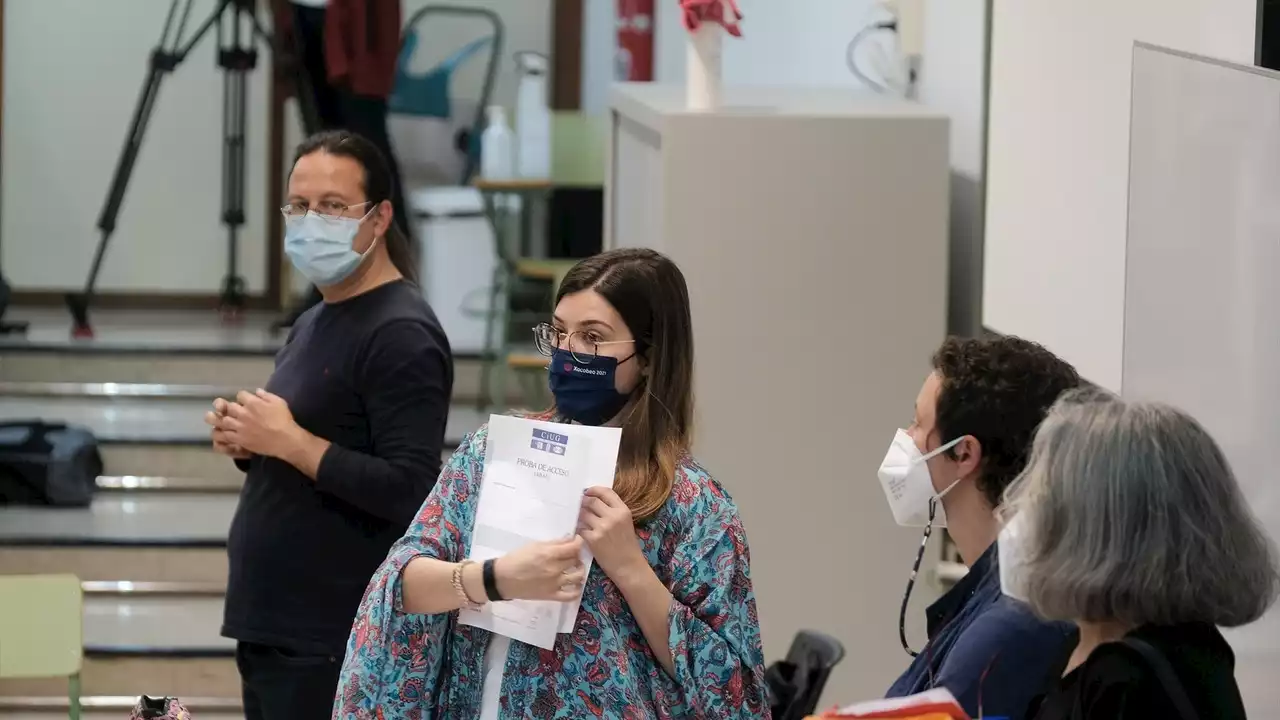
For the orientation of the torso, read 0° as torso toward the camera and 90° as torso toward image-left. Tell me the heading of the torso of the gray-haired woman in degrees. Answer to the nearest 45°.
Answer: approximately 90°

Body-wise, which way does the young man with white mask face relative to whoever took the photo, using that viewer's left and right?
facing to the left of the viewer

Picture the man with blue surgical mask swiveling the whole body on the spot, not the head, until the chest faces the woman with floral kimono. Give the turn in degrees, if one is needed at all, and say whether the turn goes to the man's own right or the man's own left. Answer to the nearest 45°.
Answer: approximately 45° to the man's own left

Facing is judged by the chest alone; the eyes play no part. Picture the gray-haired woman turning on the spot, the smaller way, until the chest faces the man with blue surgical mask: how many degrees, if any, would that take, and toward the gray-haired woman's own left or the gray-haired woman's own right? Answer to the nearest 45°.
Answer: approximately 45° to the gray-haired woman's own right

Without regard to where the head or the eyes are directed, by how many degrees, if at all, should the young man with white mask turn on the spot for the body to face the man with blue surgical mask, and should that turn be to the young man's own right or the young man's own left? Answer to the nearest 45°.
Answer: approximately 45° to the young man's own right

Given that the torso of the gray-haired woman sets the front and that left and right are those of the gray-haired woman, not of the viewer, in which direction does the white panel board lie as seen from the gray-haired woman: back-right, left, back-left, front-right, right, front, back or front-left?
right

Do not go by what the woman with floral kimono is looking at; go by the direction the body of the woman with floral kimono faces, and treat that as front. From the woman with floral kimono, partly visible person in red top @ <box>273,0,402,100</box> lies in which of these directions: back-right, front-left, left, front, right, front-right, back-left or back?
back-right

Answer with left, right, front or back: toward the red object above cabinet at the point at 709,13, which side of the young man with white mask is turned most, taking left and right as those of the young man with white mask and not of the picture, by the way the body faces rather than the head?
right

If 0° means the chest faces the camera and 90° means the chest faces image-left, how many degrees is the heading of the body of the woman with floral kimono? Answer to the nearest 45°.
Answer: approximately 45°
